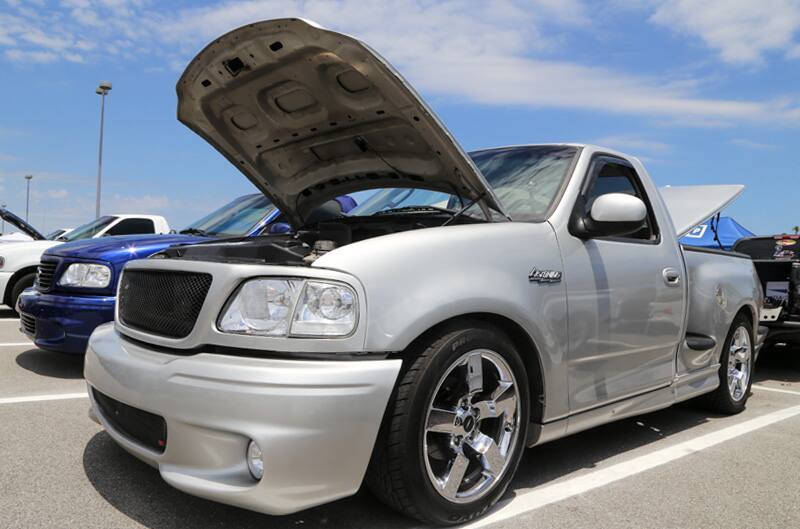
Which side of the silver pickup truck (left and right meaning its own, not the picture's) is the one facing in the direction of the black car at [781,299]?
back

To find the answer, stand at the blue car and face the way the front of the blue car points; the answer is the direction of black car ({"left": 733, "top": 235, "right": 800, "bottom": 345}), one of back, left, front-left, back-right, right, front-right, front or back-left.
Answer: back-left

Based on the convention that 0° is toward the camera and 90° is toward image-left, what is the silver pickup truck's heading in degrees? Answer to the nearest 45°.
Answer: approximately 45°

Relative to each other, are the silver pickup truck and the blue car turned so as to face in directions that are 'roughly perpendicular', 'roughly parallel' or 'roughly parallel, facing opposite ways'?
roughly parallel

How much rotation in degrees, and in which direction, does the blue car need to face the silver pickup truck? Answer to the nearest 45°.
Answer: approximately 90° to its left

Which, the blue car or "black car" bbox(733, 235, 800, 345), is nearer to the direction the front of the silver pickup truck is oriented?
the blue car

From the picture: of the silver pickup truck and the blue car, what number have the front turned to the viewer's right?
0

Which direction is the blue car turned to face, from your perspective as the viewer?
facing the viewer and to the left of the viewer

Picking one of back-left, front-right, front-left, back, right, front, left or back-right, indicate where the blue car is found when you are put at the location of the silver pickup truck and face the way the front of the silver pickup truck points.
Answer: right

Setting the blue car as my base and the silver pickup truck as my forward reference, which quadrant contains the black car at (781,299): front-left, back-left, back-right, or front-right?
front-left

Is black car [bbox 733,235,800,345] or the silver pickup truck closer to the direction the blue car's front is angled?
the silver pickup truck
